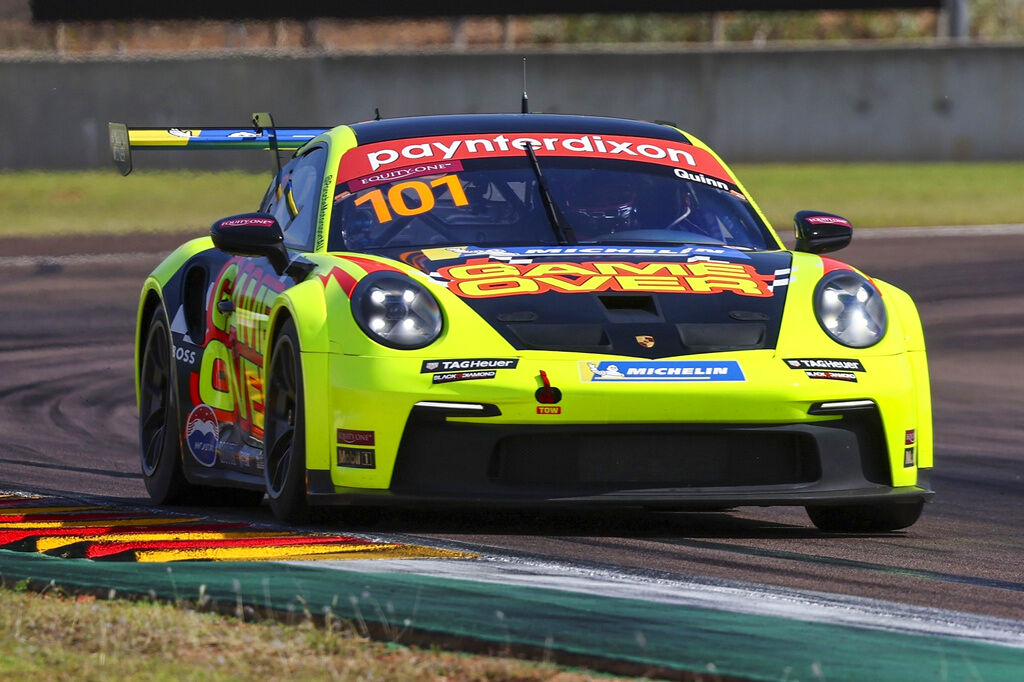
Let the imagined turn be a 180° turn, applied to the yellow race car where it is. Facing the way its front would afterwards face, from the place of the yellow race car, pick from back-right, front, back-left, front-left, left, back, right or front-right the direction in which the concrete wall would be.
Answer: front

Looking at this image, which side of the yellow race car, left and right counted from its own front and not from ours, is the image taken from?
front
